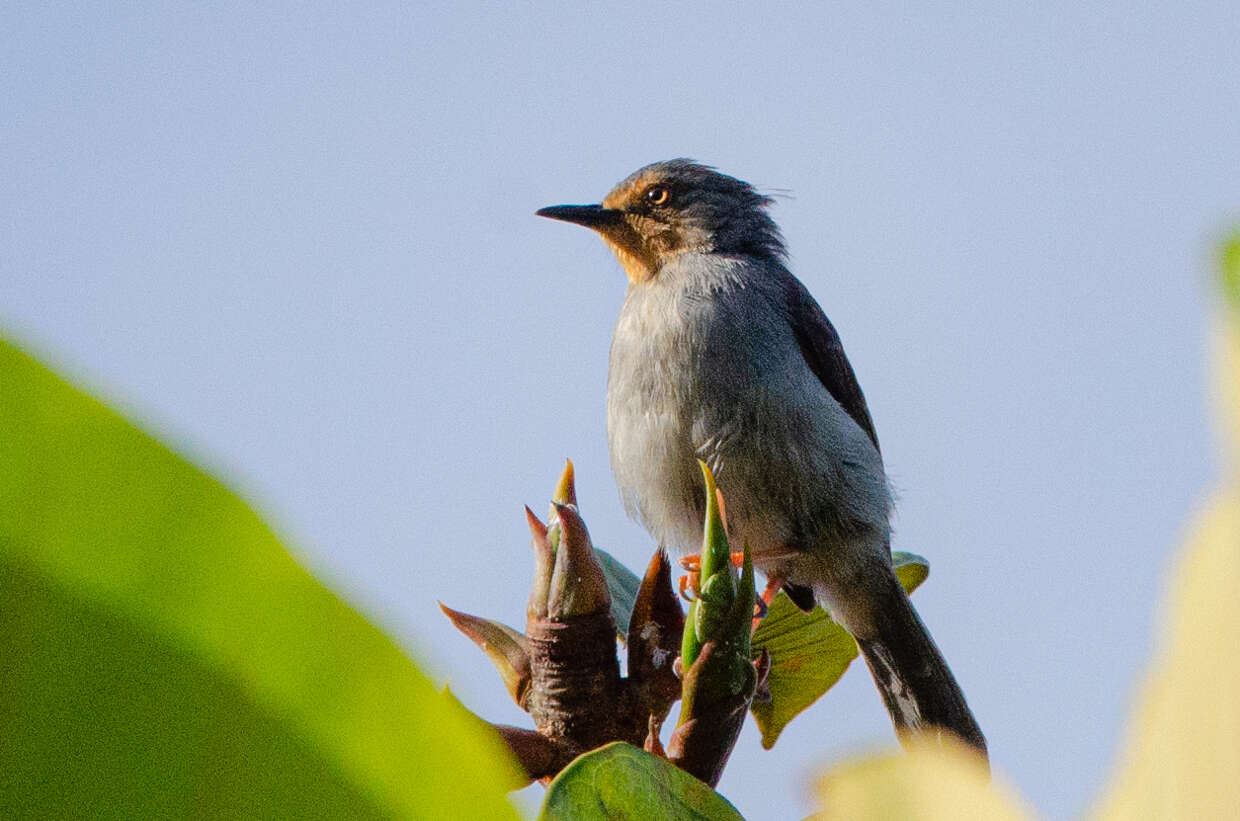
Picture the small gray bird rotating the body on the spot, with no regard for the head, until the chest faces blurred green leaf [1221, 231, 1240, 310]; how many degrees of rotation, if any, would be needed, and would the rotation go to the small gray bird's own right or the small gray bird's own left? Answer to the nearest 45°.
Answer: approximately 45° to the small gray bird's own left

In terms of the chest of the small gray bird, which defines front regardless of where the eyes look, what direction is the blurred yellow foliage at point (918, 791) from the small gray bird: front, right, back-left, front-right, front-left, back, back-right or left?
front-left

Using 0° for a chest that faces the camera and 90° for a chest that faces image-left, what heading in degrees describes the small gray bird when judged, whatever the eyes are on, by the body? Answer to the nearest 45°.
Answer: approximately 45°

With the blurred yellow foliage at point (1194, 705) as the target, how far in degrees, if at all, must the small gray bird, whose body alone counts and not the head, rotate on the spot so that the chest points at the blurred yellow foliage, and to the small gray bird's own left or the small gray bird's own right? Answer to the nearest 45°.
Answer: approximately 45° to the small gray bird's own left

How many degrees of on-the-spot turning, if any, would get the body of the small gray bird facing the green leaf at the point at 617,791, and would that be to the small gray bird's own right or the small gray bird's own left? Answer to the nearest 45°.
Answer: approximately 45° to the small gray bird's own left
